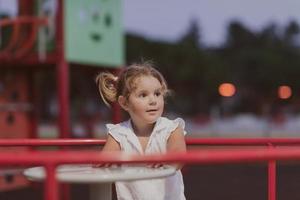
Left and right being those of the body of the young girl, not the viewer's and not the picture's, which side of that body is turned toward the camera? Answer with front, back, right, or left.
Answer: front

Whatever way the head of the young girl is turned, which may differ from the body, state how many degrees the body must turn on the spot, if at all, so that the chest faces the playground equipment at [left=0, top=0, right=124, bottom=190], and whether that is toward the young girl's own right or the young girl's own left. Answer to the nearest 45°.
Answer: approximately 180°

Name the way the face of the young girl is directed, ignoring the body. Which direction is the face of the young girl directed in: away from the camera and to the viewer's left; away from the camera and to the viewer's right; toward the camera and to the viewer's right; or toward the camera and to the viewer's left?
toward the camera and to the viewer's right
